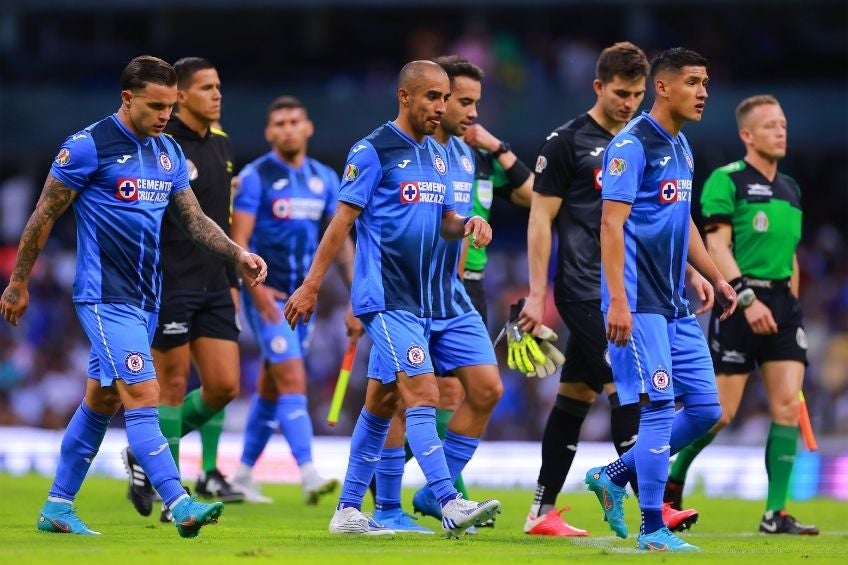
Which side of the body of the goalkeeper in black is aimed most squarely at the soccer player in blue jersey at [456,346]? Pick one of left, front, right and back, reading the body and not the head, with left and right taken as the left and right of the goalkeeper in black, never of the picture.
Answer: right

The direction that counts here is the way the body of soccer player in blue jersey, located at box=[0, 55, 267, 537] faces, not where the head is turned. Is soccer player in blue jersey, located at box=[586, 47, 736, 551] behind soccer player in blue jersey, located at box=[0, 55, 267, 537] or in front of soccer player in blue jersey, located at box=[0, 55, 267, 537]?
in front

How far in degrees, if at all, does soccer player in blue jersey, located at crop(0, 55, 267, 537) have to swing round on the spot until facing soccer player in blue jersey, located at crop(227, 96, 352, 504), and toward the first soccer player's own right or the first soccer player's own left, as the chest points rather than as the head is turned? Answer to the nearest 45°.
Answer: approximately 135° to the first soccer player's own left

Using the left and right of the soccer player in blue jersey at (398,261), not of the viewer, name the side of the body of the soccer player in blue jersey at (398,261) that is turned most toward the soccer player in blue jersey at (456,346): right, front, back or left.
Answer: left

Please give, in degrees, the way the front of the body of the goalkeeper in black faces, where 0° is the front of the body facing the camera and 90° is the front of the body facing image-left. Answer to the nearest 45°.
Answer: approximately 315°

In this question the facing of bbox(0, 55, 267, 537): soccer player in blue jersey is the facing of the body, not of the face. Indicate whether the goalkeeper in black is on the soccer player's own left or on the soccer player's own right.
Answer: on the soccer player's own left

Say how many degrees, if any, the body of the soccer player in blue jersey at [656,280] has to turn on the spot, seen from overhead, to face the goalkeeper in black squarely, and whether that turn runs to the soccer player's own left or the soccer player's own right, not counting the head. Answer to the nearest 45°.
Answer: approximately 180°
